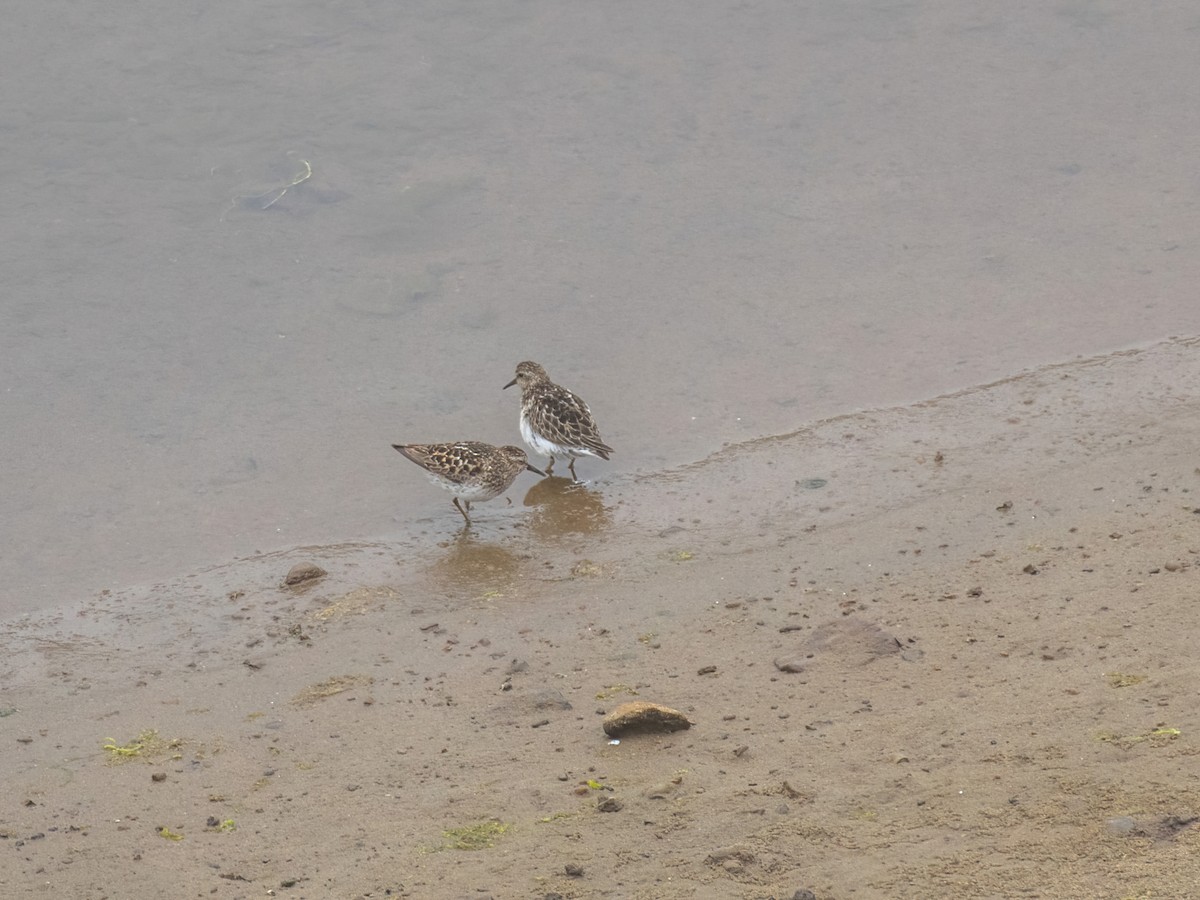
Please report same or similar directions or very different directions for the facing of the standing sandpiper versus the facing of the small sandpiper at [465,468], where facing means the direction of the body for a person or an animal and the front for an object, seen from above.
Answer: very different directions

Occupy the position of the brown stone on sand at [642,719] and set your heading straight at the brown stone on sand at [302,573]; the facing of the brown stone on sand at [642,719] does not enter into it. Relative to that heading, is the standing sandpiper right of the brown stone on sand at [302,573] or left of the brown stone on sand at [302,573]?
right

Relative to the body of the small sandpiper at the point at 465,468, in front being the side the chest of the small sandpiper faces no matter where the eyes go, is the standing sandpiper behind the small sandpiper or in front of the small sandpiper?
in front

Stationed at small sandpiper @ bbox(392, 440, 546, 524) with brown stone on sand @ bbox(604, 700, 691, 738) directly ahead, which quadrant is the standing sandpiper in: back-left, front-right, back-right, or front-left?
back-left

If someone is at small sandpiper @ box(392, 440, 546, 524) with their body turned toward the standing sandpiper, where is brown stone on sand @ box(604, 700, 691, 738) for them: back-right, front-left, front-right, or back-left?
back-right

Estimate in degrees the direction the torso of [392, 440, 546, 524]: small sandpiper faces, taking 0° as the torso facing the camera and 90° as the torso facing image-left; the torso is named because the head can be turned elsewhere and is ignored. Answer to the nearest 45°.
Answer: approximately 270°

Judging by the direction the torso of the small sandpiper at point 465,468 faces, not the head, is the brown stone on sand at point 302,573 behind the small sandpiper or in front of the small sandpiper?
behind

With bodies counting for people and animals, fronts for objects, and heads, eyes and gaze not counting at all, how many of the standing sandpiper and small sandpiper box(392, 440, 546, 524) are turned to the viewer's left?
1

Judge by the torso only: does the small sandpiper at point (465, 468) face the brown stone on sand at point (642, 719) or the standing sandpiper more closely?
the standing sandpiper

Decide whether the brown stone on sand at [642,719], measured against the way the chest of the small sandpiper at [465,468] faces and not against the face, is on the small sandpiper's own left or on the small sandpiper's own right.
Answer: on the small sandpiper's own right

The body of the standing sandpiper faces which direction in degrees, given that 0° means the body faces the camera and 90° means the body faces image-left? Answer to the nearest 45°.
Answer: approximately 90°

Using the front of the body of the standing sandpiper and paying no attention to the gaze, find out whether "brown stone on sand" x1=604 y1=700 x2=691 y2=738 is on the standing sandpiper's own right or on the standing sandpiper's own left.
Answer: on the standing sandpiper's own left

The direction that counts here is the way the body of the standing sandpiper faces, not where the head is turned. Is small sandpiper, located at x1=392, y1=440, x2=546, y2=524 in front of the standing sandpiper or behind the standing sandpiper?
in front

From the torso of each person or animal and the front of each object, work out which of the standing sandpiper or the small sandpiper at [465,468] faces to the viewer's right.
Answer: the small sandpiper

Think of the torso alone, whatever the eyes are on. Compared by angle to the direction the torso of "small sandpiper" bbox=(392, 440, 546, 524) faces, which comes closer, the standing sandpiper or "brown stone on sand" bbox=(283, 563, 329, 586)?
the standing sandpiper
